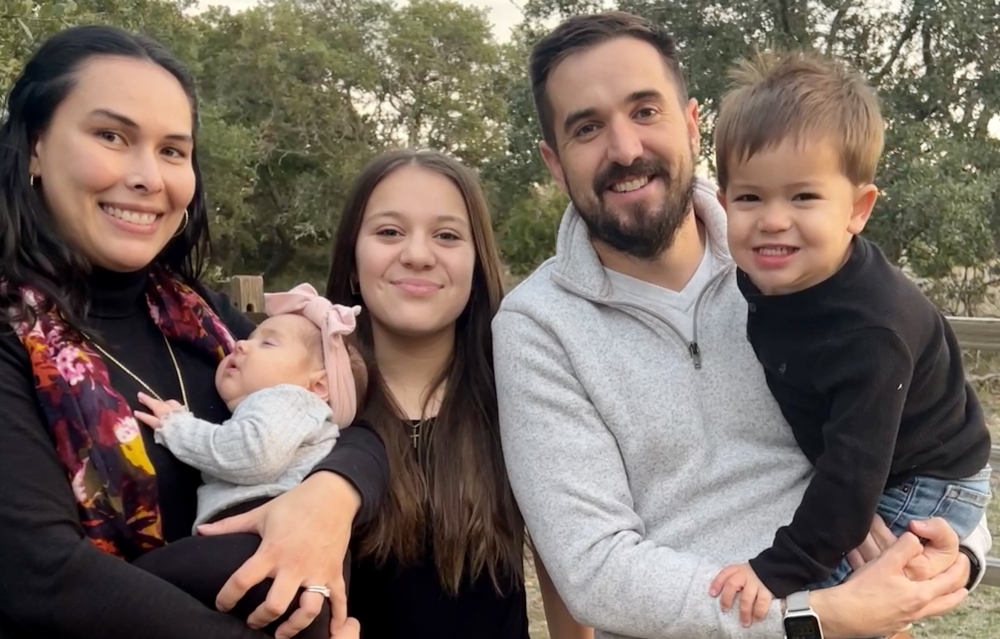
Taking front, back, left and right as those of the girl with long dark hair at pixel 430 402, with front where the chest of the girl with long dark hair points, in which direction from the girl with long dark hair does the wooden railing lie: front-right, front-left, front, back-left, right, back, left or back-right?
back-left

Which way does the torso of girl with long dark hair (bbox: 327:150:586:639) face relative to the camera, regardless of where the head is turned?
toward the camera

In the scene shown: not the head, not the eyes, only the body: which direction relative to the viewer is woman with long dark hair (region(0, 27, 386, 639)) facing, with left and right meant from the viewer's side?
facing the viewer and to the right of the viewer

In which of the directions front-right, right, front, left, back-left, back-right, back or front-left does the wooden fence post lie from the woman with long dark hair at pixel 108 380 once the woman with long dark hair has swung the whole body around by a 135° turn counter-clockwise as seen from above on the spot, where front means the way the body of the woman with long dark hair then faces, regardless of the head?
front

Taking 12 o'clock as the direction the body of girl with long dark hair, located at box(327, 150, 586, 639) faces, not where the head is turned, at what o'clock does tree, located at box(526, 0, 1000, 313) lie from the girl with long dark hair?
The tree is roughly at 7 o'clock from the girl with long dark hair.

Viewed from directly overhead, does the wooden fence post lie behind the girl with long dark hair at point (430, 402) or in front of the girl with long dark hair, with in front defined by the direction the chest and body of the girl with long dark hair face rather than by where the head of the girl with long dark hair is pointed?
behind

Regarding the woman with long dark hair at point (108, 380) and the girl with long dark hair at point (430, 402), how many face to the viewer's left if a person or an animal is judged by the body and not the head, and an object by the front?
0

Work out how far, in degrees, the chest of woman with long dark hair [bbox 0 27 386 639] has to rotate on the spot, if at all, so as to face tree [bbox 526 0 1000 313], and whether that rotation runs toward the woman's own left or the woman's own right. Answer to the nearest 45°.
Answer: approximately 90° to the woman's own left
